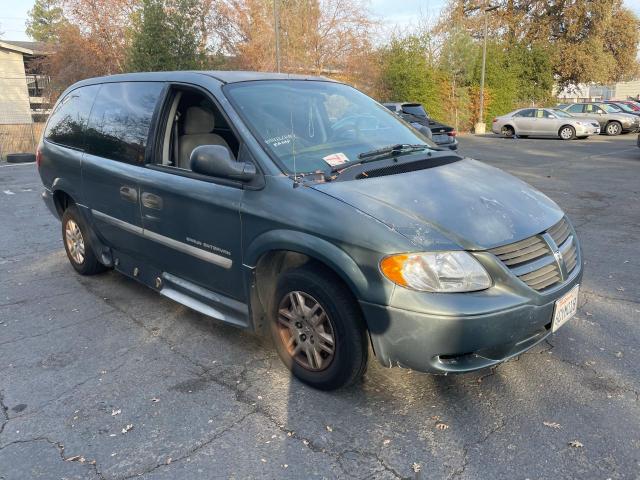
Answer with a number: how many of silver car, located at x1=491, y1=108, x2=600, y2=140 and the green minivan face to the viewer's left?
0

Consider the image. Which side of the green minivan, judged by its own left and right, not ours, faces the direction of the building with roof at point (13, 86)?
back

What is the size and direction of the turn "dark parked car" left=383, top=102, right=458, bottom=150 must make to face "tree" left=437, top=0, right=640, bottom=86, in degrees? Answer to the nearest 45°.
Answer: approximately 45° to its right

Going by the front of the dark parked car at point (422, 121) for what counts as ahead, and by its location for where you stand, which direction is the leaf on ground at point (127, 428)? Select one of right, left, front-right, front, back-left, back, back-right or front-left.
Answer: back-left

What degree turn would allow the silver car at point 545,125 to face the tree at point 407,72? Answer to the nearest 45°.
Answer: approximately 180°

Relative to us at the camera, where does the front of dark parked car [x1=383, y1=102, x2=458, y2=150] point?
facing away from the viewer and to the left of the viewer

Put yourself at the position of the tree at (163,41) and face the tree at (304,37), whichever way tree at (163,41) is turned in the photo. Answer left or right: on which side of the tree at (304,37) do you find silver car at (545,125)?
right

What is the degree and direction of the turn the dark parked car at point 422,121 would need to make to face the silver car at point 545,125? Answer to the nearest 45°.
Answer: approximately 90° to its right

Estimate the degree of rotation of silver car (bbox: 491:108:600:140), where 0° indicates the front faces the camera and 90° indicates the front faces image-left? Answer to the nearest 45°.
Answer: approximately 315°

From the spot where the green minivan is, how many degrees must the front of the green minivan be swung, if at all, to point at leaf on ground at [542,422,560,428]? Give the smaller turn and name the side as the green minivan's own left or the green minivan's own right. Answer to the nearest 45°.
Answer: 0° — it already faces it
